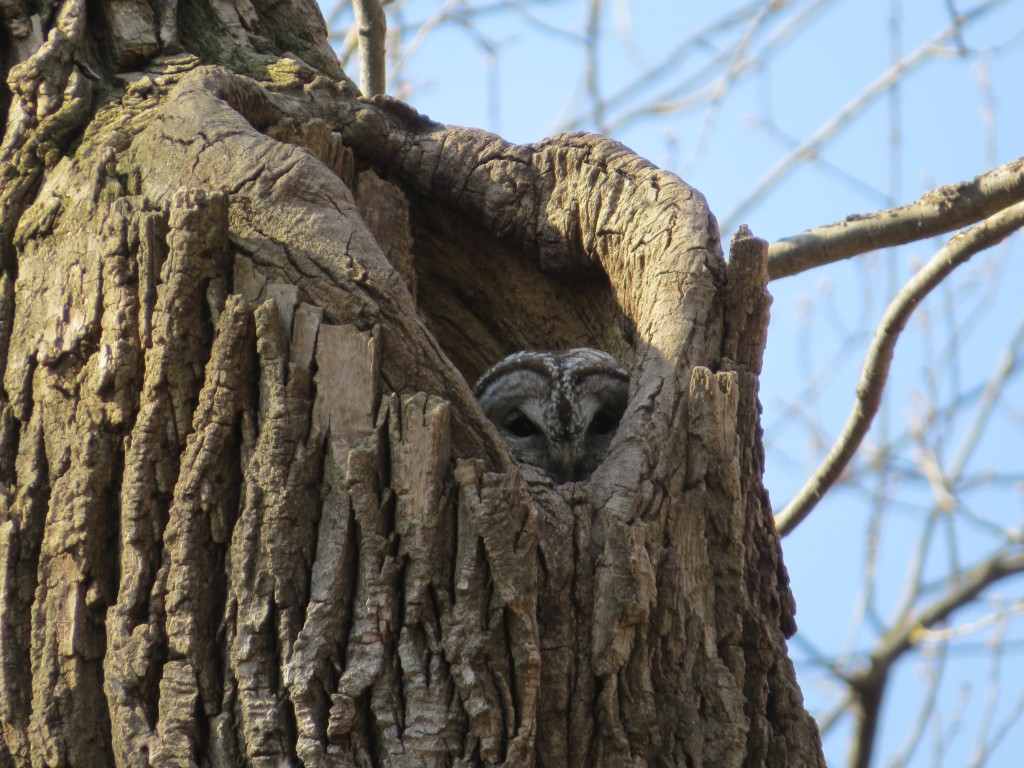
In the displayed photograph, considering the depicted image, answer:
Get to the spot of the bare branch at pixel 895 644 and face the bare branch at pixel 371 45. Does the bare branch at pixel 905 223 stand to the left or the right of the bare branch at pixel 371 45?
left

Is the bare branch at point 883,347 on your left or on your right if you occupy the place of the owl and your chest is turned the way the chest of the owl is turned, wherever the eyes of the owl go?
on your left

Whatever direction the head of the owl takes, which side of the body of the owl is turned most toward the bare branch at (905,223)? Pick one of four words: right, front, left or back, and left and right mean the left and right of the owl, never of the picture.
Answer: left

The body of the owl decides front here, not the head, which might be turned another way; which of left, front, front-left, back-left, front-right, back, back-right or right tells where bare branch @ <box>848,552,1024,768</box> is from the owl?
back-left

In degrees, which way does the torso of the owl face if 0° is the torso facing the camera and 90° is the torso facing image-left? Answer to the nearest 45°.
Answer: approximately 0°
